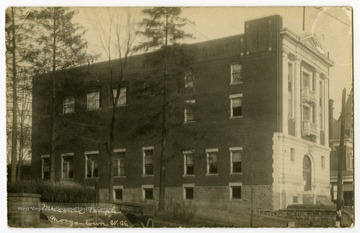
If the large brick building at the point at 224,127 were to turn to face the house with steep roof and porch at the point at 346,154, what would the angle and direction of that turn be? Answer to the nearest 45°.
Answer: approximately 45° to its left

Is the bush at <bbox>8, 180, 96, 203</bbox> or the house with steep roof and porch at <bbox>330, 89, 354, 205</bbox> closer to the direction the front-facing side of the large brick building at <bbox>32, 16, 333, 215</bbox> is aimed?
the house with steep roof and porch

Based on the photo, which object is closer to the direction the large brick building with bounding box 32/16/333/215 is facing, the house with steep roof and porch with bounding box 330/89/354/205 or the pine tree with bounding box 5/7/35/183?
the house with steep roof and porch

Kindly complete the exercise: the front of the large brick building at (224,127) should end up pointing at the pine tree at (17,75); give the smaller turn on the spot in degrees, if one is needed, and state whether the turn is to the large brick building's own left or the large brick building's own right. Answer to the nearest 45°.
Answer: approximately 135° to the large brick building's own right

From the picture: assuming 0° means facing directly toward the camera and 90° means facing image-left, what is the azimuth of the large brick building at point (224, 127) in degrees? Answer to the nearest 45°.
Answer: approximately 315°

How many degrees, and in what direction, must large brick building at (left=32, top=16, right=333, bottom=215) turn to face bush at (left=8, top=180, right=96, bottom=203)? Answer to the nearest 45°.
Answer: approximately 135° to its right

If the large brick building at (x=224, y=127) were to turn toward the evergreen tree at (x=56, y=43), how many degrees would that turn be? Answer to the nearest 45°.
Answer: approximately 135° to its right
